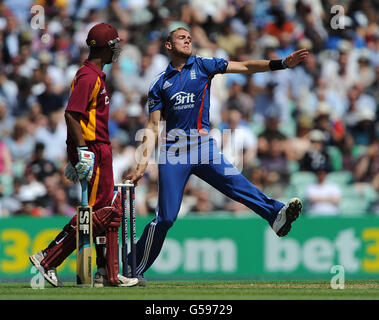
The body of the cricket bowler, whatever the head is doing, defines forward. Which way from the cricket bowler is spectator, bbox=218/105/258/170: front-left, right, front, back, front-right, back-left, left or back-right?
back

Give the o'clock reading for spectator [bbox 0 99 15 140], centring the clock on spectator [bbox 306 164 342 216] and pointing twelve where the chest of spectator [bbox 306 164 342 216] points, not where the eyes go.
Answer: spectator [bbox 0 99 15 140] is roughly at 3 o'clock from spectator [bbox 306 164 342 216].

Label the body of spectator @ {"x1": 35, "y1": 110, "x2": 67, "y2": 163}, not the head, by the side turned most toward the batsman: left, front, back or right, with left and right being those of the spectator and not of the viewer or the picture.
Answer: front

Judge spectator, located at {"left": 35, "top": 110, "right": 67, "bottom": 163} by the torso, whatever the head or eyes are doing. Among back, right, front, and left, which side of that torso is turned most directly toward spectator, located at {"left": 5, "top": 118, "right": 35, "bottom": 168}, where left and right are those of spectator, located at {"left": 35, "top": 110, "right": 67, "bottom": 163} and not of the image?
right

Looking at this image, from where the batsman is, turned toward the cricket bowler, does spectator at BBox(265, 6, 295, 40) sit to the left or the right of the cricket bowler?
left

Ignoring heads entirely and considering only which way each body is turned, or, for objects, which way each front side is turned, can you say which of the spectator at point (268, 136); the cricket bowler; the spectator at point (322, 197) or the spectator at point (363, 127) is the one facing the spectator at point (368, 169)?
the spectator at point (363, 127)

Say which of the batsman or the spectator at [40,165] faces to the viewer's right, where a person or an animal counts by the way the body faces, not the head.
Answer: the batsman

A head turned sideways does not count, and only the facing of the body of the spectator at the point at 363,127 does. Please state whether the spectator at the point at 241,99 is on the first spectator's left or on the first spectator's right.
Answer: on the first spectator's right

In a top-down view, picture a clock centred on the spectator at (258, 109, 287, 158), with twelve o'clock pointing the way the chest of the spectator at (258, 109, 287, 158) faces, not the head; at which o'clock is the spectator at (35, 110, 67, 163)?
the spectator at (35, 110, 67, 163) is roughly at 3 o'clock from the spectator at (258, 109, 287, 158).

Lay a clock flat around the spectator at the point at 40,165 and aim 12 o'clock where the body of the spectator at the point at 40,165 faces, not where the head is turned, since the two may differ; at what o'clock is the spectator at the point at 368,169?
the spectator at the point at 368,169 is roughly at 9 o'clock from the spectator at the point at 40,165.

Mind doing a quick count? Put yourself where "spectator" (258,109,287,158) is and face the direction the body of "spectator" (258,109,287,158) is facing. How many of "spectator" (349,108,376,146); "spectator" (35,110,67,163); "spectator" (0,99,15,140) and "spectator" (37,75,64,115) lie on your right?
3

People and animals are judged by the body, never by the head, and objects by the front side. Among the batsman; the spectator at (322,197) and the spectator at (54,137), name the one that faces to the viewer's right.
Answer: the batsman
